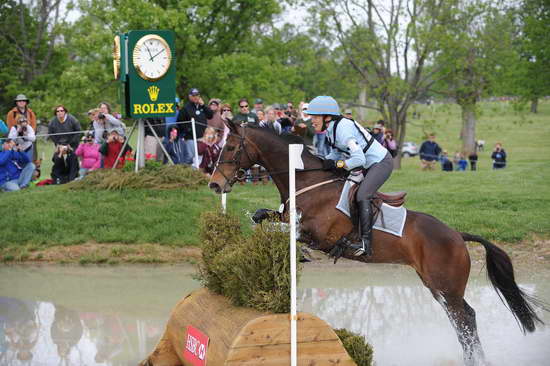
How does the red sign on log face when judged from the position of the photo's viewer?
facing the viewer and to the left of the viewer

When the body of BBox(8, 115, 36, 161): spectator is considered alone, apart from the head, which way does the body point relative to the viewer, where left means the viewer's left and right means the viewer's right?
facing the viewer

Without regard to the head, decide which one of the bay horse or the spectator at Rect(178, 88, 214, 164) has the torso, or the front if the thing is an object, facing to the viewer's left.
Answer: the bay horse

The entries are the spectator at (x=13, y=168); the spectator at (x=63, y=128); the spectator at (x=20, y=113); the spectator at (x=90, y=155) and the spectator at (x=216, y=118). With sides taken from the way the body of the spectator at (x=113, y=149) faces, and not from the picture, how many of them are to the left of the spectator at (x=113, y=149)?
1

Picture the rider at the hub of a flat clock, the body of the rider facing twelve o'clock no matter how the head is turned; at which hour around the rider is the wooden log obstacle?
The wooden log obstacle is roughly at 10 o'clock from the rider.

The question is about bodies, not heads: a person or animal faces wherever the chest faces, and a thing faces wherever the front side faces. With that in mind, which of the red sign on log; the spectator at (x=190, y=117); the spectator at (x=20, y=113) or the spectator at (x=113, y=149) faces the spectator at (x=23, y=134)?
the spectator at (x=20, y=113)

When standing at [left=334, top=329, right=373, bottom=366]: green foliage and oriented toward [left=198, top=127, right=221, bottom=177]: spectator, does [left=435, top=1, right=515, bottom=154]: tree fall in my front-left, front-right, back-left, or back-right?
front-right

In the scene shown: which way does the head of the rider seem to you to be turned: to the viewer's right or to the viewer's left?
to the viewer's left

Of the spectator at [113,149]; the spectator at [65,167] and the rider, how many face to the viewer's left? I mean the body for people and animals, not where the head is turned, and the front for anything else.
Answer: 1

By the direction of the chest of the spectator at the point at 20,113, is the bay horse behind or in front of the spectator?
in front

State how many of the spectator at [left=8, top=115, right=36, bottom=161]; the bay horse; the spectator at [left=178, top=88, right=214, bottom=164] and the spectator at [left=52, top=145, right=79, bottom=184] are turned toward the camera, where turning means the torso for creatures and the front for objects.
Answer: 3

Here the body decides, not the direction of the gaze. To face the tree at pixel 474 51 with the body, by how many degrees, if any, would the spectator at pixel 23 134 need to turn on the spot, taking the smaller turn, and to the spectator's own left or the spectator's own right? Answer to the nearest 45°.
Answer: approximately 90° to the spectator's own left

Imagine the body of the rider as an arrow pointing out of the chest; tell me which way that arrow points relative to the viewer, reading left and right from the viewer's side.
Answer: facing to the left of the viewer

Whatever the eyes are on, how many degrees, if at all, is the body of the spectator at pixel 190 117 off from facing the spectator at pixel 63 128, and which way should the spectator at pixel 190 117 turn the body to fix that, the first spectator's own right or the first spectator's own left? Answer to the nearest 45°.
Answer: approximately 90° to the first spectator's own right

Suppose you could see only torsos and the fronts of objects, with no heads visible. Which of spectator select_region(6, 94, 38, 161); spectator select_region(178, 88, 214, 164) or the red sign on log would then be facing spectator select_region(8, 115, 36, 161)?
spectator select_region(6, 94, 38, 161)

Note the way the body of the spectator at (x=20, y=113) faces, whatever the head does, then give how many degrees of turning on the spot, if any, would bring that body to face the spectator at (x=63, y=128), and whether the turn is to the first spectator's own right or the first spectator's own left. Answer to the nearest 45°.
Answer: approximately 90° to the first spectator's own left
